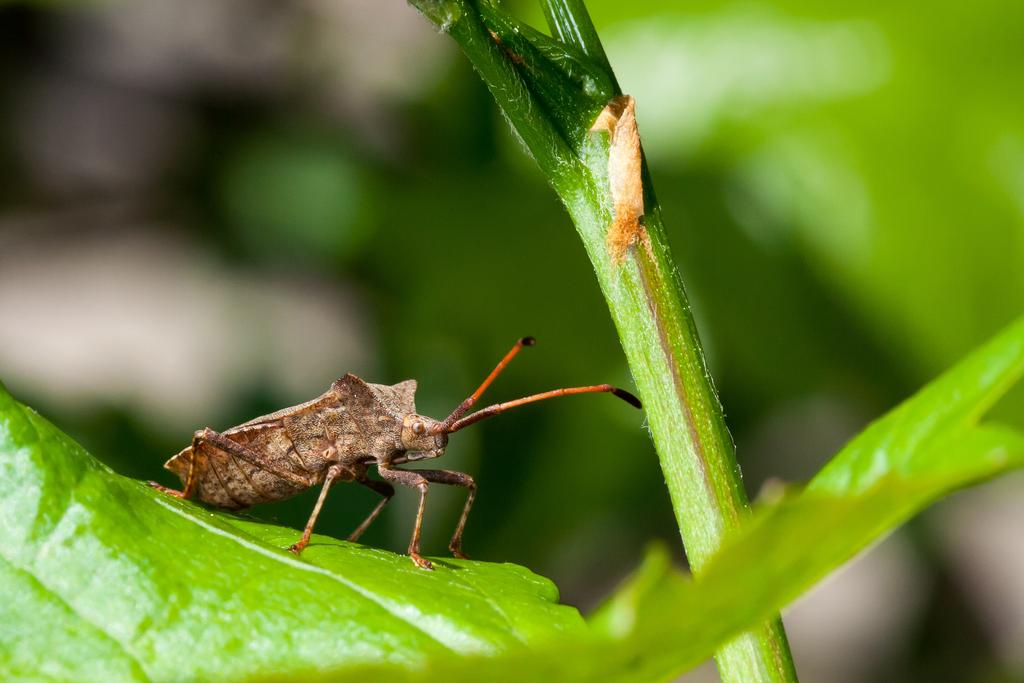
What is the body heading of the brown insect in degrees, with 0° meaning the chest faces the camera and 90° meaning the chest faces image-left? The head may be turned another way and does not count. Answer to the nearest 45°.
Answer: approximately 270°
